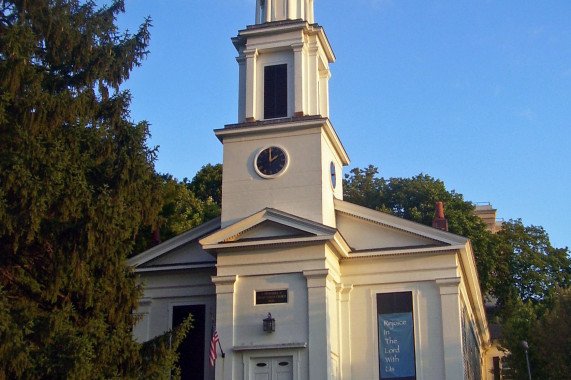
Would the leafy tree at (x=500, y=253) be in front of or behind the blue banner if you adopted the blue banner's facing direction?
behind

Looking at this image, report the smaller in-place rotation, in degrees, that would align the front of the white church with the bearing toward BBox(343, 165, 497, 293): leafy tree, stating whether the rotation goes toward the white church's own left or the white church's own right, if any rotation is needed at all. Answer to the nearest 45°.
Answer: approximately 135° to the white church's own left

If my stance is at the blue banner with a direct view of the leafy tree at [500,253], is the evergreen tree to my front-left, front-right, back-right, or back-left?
back-left

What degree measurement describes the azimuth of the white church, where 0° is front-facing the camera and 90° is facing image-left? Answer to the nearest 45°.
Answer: approximately 0°

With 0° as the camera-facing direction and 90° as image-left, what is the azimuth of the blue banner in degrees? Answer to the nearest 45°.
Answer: approximately 0°

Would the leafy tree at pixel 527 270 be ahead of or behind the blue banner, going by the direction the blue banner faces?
behind

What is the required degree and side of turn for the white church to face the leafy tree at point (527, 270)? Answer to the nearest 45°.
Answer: approximately 135° to its left

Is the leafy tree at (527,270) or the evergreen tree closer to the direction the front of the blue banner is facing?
the evergreen tree

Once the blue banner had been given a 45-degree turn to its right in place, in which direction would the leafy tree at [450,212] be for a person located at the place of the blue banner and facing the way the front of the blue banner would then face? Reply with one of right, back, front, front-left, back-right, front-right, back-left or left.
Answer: back-right
